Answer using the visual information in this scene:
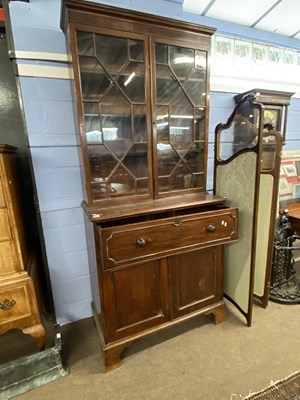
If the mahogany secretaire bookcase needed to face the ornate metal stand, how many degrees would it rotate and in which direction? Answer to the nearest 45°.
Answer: approximately 45° to its left

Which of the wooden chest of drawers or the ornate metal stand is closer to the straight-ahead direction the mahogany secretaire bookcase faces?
the ornate metal stand

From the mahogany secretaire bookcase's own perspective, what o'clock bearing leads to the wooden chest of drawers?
The wooden chest of drawers is roughly at 4 o'clock from the mahogany secretaire bookcase.

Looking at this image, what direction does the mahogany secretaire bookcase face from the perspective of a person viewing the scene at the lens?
facing the viewer and to the right of the viewer
